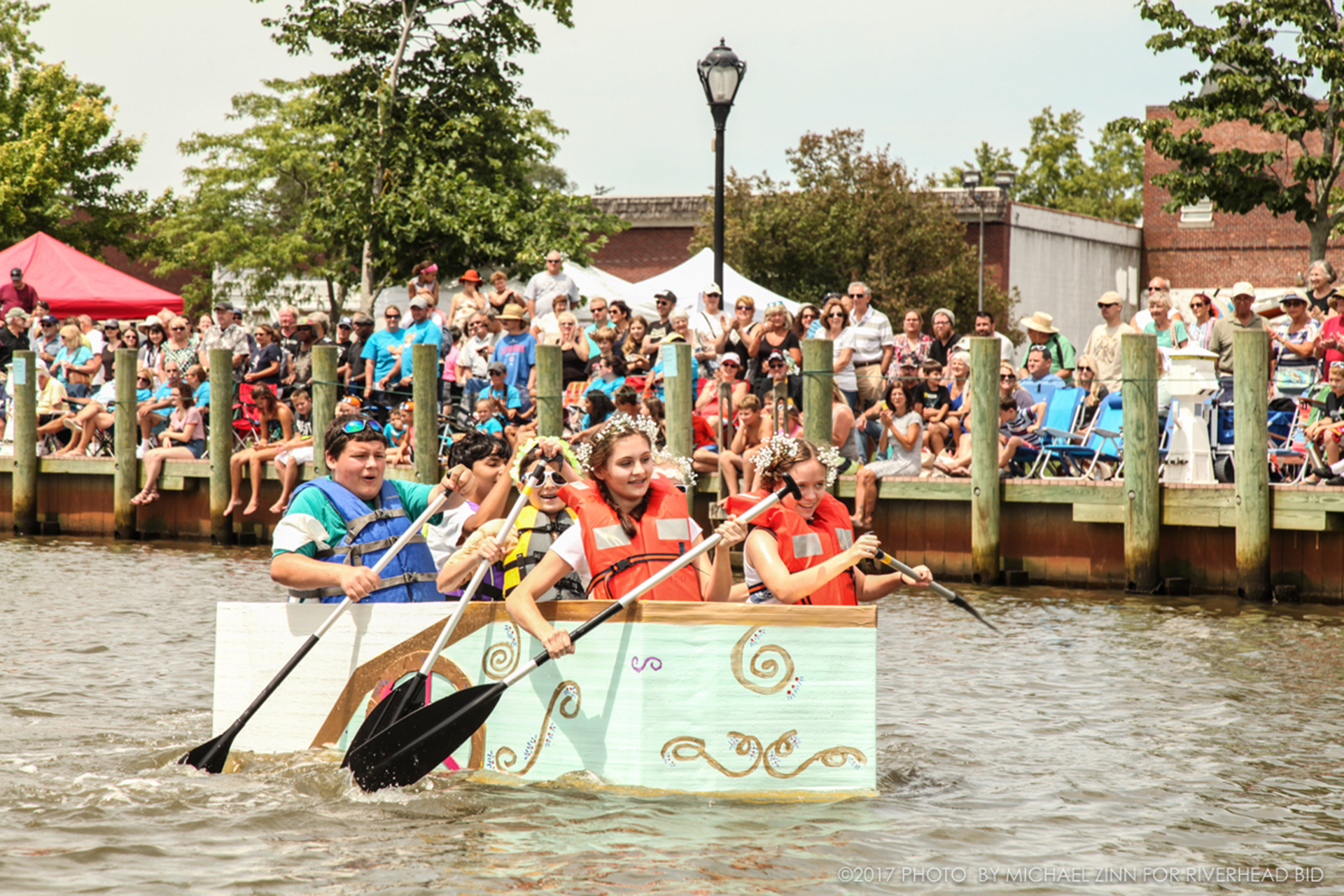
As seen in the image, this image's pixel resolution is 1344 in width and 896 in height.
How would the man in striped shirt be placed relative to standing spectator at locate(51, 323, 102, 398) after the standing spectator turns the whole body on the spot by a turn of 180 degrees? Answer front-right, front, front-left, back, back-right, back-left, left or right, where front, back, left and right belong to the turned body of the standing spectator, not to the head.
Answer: right

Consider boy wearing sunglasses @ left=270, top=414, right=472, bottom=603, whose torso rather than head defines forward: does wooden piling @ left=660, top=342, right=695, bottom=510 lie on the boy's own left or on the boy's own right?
on the boy's own left

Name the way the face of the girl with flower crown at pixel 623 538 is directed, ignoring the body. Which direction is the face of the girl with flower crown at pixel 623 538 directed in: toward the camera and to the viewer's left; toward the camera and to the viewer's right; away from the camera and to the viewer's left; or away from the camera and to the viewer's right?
toward the camera and to the viewer's right

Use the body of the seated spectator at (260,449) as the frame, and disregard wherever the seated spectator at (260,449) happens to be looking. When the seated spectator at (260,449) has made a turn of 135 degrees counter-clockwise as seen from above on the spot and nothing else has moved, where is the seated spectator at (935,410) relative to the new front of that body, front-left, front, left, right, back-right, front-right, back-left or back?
front-right

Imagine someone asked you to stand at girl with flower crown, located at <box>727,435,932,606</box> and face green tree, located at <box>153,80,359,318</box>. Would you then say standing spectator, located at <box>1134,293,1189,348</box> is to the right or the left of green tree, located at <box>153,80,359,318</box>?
right

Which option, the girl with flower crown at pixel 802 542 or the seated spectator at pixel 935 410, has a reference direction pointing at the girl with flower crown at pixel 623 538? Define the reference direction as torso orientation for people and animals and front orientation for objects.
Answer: the seated spectator

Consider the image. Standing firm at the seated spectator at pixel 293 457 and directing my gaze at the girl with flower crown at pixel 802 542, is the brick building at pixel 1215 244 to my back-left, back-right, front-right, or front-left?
back-left

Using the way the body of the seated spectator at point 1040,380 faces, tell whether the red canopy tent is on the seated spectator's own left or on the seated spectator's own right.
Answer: on the seated spectator's own right

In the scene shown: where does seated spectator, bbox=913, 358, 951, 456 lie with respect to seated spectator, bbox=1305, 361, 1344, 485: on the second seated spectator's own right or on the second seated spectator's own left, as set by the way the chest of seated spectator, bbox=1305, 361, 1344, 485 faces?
on the second seated spectator's own right

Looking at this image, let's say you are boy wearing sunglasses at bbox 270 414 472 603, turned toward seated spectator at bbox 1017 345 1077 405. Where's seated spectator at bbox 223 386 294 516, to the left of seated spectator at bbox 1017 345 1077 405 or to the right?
left

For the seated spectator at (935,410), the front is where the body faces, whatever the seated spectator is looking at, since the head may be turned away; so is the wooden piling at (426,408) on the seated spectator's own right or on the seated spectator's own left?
on the seated spectator's own right

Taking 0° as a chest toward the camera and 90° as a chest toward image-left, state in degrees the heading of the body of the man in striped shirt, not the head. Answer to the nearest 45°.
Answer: approximately 45°

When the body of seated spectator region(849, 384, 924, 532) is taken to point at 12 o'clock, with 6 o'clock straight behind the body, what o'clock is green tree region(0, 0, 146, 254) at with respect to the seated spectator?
The green tree is roughly at 3 o'clock from the seated spectator.

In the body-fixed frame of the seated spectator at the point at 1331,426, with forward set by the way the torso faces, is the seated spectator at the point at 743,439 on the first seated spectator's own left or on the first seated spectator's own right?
on the first seated spectator's own right

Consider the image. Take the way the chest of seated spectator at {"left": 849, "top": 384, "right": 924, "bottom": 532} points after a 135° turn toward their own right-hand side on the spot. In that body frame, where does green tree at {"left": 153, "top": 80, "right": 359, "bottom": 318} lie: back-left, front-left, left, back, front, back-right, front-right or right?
front-left
